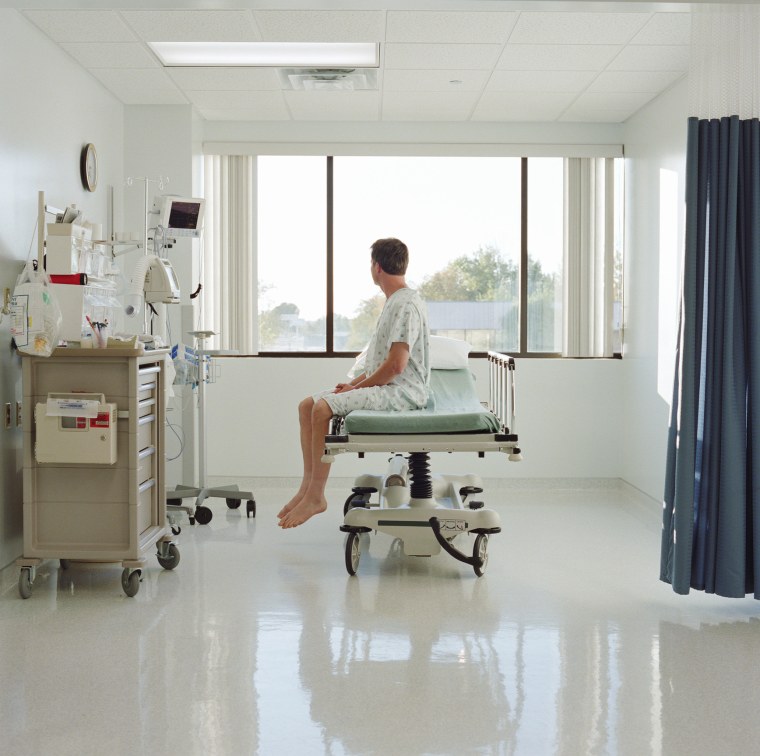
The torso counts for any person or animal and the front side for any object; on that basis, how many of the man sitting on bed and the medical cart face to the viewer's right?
1

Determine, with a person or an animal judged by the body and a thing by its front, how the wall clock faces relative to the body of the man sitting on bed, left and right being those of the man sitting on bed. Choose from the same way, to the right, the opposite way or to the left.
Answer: the opposite way

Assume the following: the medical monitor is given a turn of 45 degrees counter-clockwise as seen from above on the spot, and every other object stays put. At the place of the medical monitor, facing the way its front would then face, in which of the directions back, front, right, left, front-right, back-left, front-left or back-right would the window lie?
front-left

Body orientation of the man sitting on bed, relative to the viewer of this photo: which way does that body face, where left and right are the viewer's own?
facing to the left of the viewer

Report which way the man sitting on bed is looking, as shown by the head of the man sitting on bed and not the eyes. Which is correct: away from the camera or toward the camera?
away from the camera

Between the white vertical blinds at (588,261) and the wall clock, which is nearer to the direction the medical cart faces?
the white vertical blinds

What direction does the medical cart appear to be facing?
to the viewer's right

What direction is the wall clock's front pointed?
to the viewer's right

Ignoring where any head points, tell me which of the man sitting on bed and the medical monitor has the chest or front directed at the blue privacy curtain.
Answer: the medical monitor
